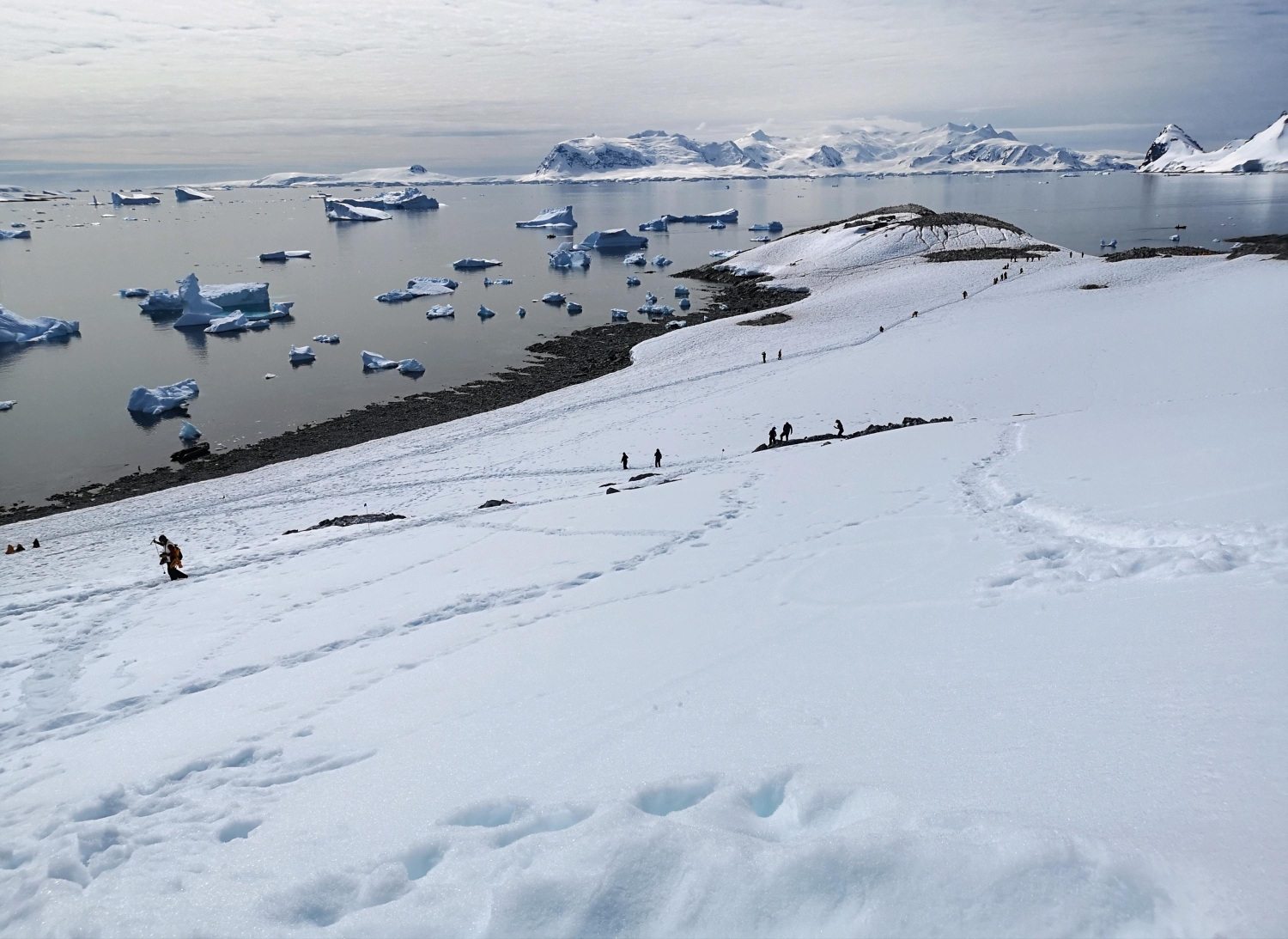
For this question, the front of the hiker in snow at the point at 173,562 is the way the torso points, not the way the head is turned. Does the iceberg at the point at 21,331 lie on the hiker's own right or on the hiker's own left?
on the hiker's own right

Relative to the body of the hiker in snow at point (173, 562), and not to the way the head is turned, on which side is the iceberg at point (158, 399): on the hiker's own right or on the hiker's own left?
on the hiker's own right
